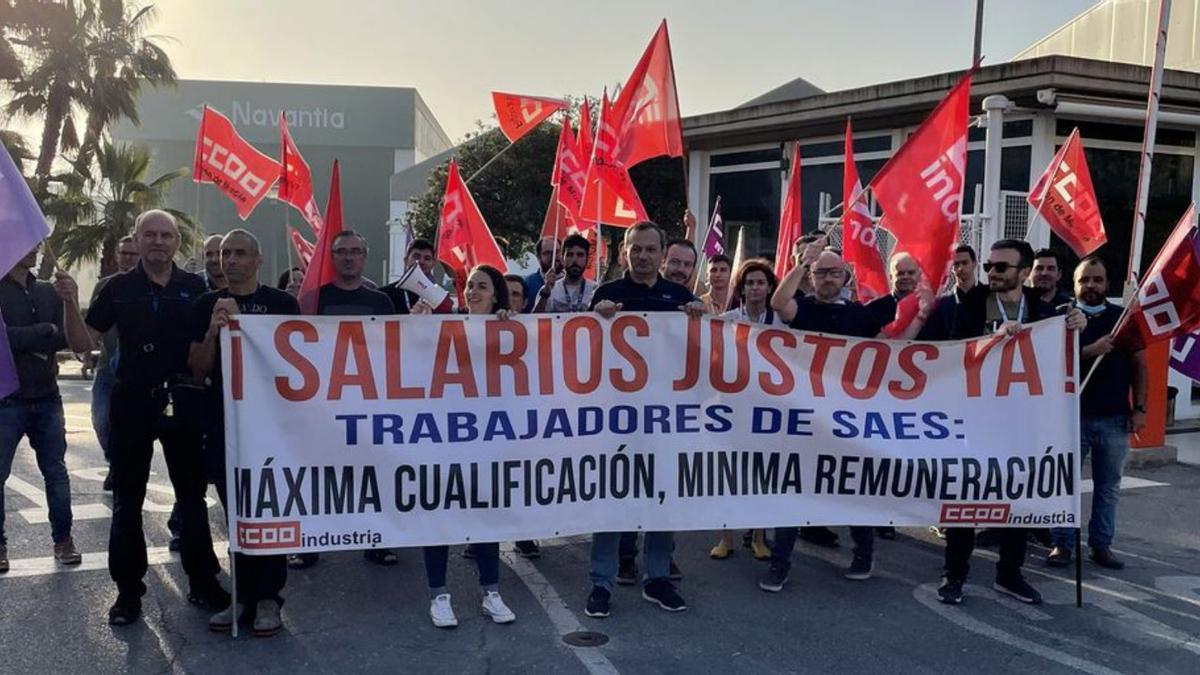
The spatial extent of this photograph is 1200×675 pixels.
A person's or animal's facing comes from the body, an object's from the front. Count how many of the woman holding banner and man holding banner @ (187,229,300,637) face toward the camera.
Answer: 2

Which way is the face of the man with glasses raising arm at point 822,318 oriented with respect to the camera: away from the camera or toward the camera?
toward the camera

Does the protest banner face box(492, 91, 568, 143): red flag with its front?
no

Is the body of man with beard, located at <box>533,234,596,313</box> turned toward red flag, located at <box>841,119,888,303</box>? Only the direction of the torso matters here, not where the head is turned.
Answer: no

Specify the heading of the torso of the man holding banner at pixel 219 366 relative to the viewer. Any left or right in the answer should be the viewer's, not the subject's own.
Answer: facing the viewer

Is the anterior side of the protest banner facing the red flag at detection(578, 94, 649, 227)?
no

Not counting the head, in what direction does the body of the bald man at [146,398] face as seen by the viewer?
toward the camera

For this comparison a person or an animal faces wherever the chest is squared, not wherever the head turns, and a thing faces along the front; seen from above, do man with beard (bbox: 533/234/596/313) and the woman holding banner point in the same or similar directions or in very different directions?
same or similar directions

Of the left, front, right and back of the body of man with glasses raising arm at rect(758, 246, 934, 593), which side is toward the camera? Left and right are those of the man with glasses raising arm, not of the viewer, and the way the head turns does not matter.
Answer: front

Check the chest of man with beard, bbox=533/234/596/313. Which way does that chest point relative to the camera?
toward the camera
